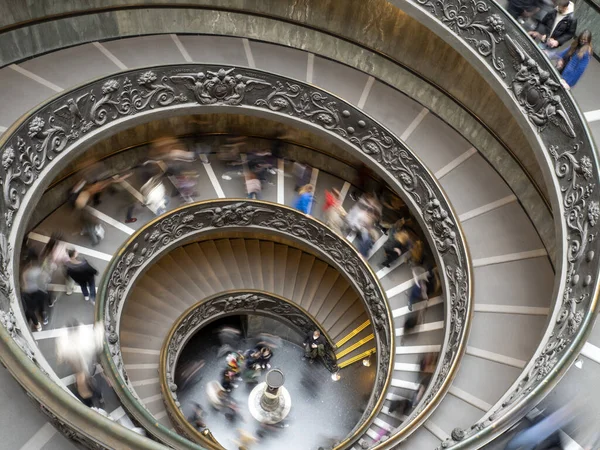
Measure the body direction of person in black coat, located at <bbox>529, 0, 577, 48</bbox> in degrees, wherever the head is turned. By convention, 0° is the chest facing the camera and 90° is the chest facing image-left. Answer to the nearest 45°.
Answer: approximately 45°

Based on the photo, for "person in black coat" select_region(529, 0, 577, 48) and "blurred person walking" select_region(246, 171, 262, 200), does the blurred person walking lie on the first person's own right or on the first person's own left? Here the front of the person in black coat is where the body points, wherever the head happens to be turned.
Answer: on the first person's own right

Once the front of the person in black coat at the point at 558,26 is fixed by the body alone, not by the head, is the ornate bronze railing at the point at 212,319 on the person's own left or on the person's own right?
on the person's own right
